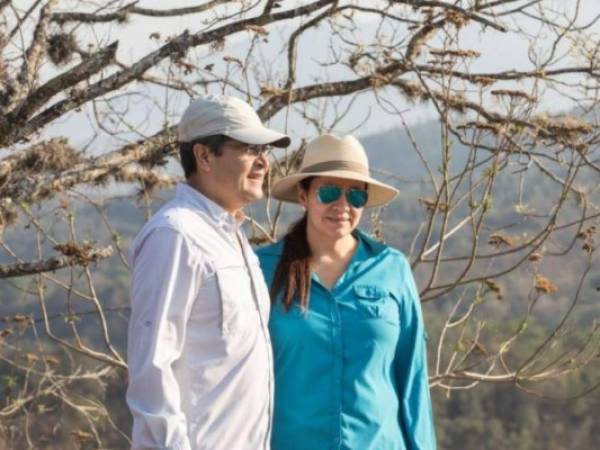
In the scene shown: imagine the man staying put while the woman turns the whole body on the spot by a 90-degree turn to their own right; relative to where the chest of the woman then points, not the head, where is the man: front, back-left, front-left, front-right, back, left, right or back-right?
front-left

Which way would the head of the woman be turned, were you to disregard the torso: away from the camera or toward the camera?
toward the camera

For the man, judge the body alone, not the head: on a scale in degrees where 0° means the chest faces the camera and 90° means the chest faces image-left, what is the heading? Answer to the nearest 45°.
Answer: approximately 315°

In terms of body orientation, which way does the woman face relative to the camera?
toward the camera
